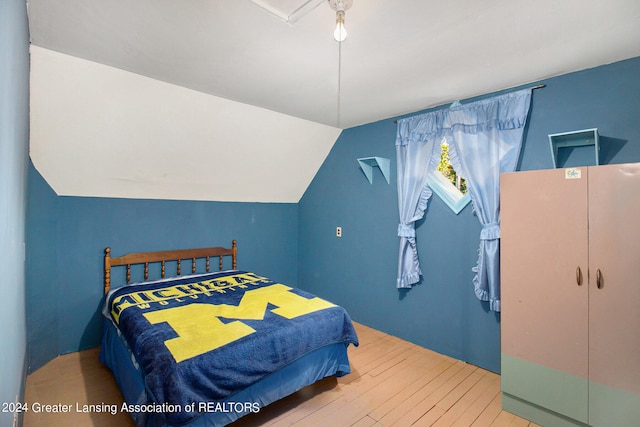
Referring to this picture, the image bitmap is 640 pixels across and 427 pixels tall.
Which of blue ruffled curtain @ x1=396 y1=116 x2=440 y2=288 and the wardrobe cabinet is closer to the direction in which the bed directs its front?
the wardrobe cabinet

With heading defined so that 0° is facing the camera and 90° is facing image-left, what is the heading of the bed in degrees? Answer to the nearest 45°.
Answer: approximately 315°

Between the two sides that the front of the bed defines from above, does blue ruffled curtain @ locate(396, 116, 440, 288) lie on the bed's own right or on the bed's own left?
on the bed's own left

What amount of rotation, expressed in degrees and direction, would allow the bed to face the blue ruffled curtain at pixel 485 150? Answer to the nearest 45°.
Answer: approximately 45° to its left
